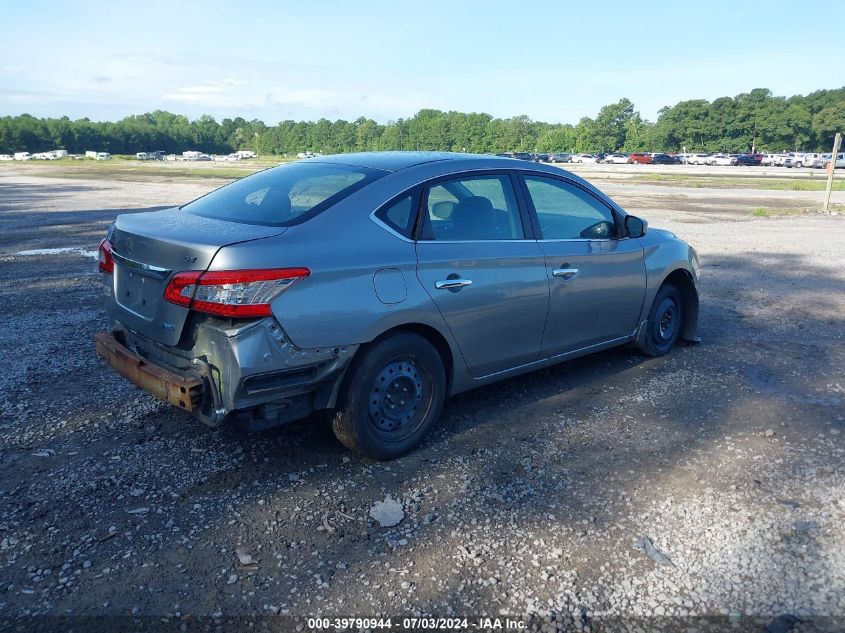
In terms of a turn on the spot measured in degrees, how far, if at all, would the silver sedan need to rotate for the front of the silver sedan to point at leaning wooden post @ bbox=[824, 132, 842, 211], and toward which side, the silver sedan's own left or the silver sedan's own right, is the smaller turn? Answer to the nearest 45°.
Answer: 0° — it already faces it

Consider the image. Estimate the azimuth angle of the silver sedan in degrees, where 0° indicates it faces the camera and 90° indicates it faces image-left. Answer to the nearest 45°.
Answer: approximately 225°
